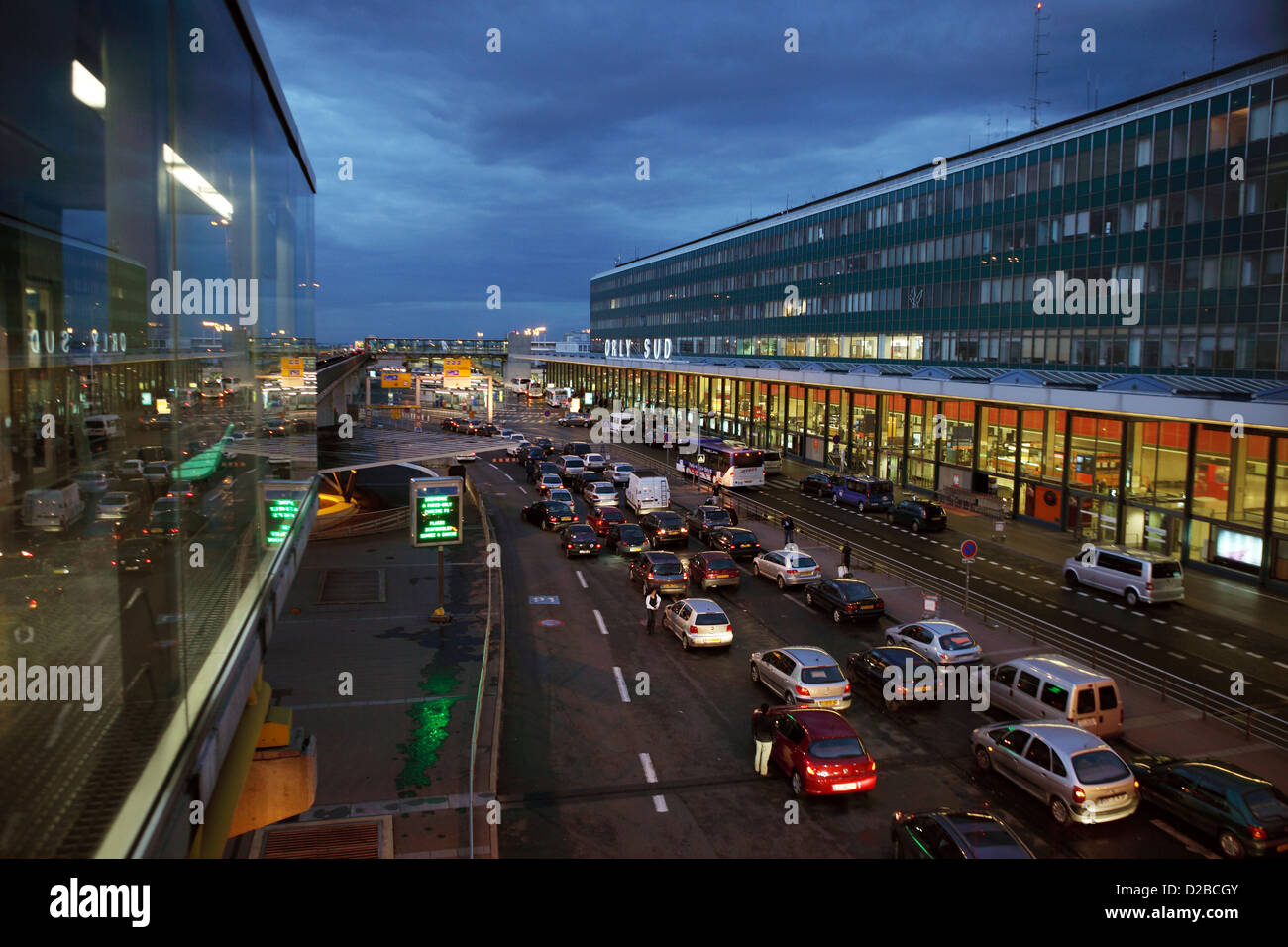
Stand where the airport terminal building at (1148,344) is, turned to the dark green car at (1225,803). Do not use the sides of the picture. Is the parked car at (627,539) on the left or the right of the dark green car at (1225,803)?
right

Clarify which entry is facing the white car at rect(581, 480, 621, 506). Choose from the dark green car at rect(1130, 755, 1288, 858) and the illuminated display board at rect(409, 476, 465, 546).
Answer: the dark green car

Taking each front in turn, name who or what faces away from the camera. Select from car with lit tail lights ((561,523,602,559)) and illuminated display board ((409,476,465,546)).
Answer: the car with lit tail lights

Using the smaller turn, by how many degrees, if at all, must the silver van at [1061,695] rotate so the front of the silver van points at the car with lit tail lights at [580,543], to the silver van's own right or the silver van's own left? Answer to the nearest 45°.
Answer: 0° — it already faces it

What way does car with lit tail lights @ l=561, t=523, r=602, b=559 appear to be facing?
away from the camera

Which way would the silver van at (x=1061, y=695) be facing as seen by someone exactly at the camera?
facing away from the viewer and to the left of the viewer

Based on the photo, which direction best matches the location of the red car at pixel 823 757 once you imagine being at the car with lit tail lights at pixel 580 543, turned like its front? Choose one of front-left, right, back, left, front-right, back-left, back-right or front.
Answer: back

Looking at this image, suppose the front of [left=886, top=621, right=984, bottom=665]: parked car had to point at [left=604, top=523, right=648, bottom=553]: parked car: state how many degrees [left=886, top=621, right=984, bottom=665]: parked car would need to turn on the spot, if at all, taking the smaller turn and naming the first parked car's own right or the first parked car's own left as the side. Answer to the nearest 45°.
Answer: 0° — it already faces it

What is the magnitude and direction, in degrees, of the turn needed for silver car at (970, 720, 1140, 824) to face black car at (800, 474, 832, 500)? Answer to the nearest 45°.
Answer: approximately 45° to its right

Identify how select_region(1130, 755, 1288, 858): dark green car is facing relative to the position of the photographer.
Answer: facing away from the viewer and to the left of the viewer
